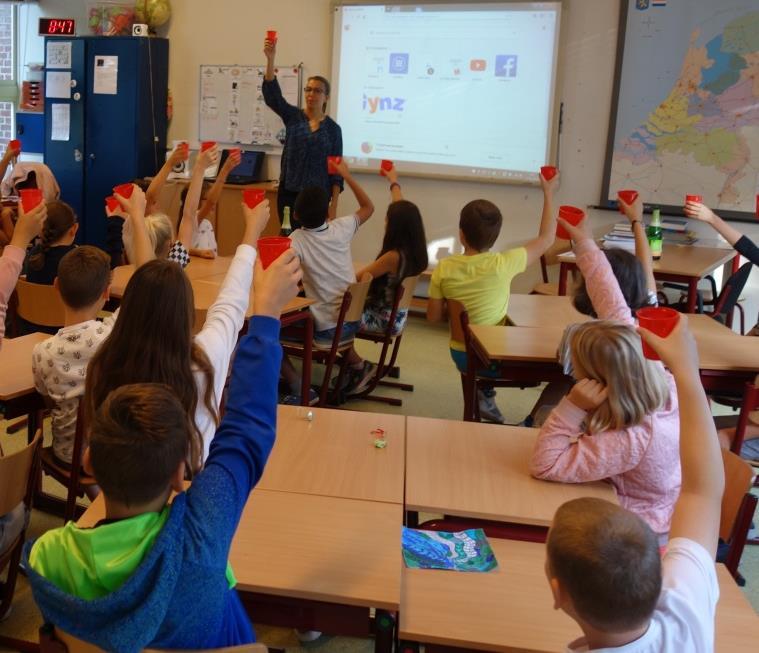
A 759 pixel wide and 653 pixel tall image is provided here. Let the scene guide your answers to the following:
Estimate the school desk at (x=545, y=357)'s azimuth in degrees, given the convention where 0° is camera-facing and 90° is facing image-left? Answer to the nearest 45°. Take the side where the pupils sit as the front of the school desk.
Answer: approximately 0°

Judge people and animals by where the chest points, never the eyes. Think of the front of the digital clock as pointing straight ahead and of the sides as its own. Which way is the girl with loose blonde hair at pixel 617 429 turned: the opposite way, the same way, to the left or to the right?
the opposite way

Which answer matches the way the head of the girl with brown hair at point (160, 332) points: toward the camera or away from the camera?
away from the camera

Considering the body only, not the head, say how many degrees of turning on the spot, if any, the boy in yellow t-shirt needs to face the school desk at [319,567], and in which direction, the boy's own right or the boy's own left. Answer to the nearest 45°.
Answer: approximately 180°

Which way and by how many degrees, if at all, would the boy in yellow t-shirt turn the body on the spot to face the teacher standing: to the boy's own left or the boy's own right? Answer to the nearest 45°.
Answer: approximately 45° to the boy's own left

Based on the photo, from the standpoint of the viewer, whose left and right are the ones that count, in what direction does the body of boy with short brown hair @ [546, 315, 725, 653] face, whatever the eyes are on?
facing away from the viewer and to the left of the viewer

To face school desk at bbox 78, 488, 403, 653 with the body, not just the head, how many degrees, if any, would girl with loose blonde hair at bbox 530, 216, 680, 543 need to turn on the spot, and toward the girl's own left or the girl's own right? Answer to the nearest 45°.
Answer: approximately 90° to the girl's own left

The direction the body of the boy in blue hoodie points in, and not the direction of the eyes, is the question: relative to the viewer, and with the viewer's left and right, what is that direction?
facing away from the viewer and to the right of the viewer

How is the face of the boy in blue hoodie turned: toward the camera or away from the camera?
away from the camera

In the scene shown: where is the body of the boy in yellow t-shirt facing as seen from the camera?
away from the camera
